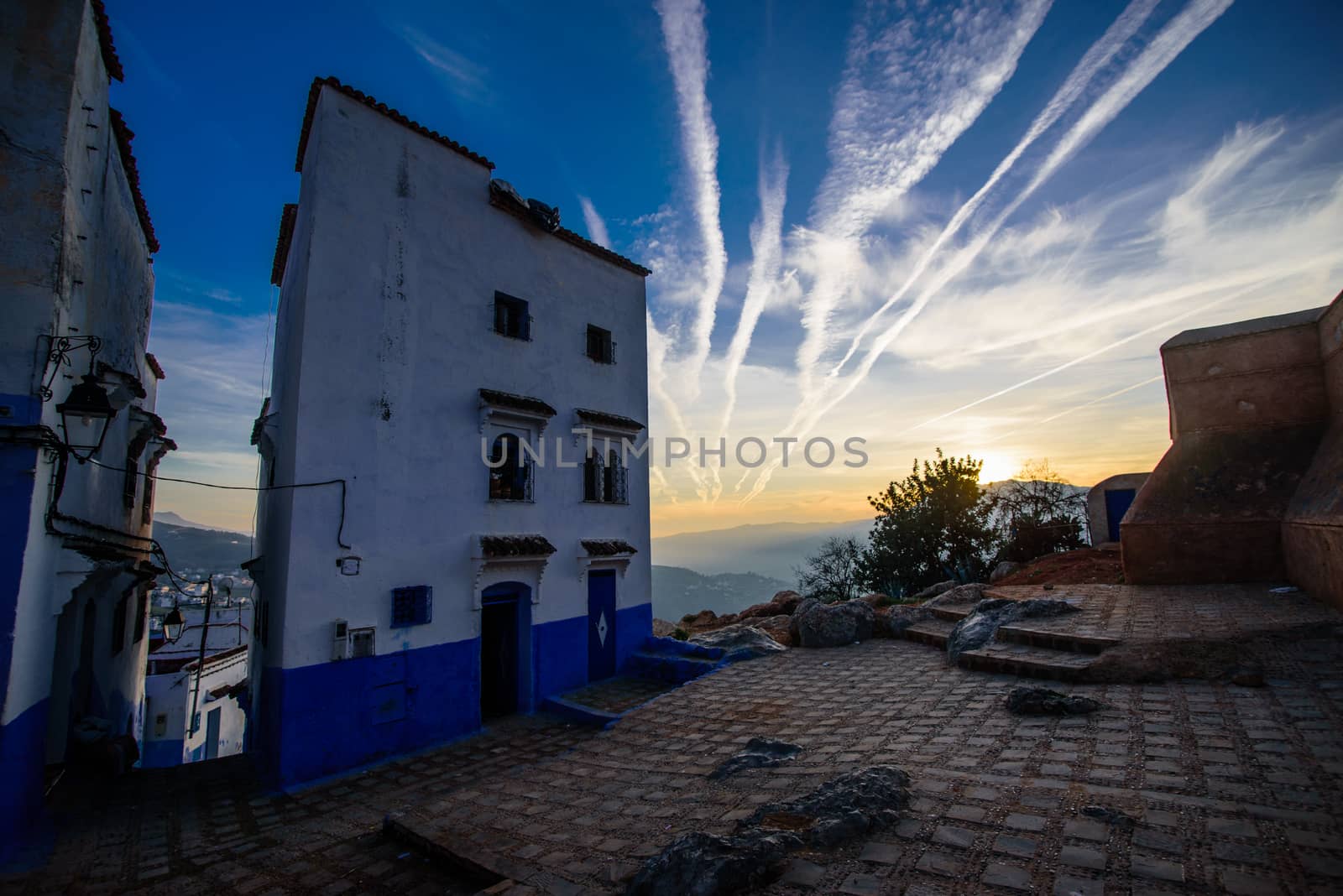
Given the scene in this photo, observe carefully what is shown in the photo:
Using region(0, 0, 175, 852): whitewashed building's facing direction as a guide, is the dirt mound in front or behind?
in front

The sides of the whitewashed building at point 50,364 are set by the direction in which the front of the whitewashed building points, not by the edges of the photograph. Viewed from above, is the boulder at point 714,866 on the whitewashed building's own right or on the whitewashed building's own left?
on the whitewashed building's own right

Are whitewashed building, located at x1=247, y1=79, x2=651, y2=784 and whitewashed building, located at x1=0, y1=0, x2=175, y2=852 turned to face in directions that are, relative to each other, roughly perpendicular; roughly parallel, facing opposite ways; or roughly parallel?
roughly perpendicular

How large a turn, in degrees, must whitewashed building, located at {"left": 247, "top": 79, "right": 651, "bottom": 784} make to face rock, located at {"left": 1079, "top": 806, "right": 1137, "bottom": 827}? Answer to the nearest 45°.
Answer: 0° — it already faces it

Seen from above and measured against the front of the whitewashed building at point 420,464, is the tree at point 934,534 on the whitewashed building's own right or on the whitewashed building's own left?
on the whitewashed building's own left

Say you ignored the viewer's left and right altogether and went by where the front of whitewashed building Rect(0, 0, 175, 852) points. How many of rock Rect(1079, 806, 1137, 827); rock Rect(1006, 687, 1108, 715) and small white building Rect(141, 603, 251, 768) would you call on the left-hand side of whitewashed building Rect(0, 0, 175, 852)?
1

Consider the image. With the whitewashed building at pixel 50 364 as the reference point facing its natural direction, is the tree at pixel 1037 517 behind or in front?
in front

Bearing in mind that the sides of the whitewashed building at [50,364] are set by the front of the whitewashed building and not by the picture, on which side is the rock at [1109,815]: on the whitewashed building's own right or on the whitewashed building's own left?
on the whitewashed building's own right

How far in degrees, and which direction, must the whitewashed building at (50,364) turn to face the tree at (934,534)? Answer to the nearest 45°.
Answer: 0° — it already faces it

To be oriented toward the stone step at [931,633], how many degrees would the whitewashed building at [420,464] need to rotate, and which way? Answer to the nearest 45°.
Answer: approximately 45° to its left

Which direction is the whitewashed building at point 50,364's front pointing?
to the viewer's right

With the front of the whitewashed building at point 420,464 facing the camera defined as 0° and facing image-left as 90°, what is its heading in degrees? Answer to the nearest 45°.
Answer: approximately 315°
